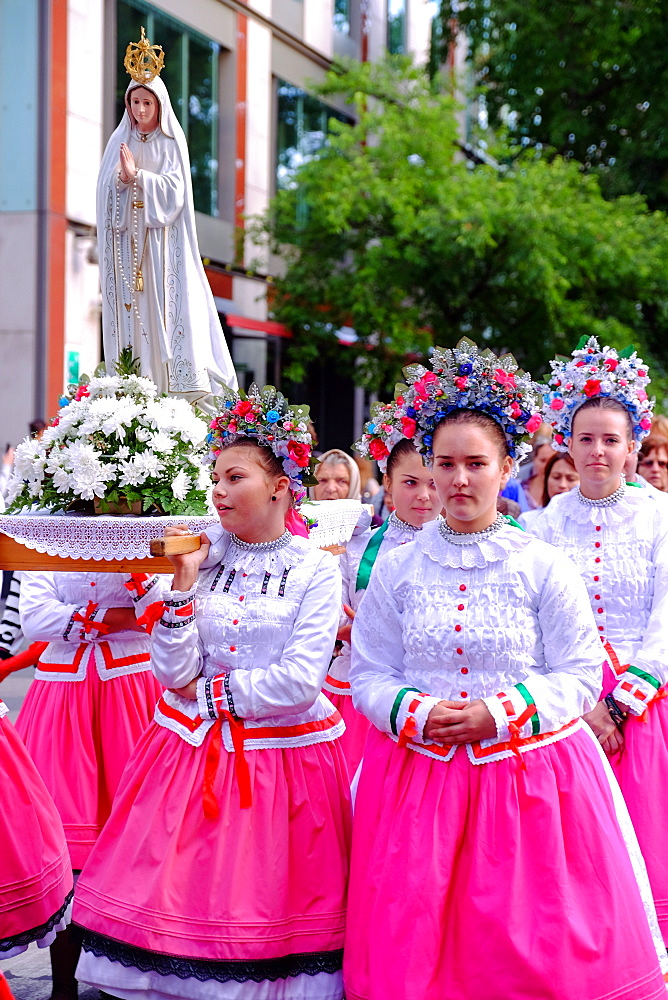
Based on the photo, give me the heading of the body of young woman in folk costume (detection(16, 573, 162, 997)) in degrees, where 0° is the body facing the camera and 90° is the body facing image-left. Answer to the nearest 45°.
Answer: approximately 0°

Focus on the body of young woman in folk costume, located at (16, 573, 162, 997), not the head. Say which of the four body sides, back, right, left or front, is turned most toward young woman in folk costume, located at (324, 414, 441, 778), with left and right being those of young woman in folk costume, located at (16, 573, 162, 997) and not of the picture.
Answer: left

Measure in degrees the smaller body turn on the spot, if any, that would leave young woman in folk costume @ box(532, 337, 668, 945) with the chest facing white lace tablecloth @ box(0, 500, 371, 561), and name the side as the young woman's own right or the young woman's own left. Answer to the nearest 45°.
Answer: approximately 45° to the young woman's own right

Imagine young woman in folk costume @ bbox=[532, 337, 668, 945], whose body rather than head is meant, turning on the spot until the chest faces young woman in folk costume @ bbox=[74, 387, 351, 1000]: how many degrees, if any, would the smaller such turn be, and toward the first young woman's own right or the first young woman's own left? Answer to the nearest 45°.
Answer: approximately 45° to the first young woman's own right

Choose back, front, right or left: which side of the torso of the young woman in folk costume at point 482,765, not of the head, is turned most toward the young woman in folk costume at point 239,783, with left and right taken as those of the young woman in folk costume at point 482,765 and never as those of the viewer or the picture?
right

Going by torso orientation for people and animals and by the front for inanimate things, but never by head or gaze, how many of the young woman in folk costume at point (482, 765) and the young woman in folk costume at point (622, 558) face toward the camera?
2

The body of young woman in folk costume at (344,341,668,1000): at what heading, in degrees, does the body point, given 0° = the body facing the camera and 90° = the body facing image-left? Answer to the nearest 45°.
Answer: approximately 0°
